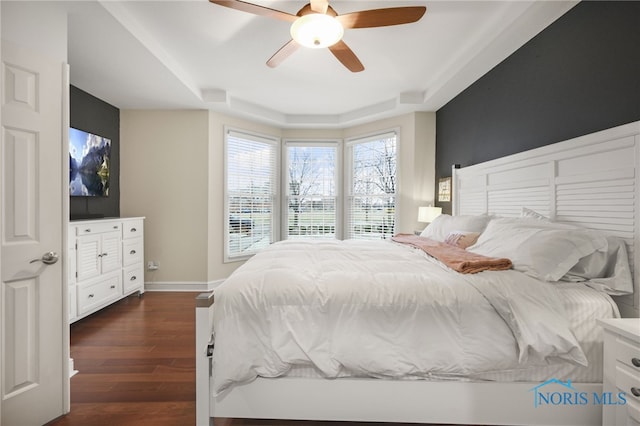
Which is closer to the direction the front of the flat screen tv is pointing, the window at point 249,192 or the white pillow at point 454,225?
the white pillow

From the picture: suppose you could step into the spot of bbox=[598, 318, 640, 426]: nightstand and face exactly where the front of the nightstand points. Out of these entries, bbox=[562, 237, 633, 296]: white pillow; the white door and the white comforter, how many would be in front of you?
2

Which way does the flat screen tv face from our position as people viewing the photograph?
facing the viewer and to the right of the viewer

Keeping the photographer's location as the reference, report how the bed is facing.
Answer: facing to the left of the viewer

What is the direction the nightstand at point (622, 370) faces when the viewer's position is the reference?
facing the viewer and to the left of the viewer

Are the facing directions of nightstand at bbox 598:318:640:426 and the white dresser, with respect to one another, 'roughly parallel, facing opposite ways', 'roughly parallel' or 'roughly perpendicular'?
roughly parallel, facing opposite ways

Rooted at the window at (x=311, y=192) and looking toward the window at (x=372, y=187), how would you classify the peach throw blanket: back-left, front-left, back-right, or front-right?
front-right

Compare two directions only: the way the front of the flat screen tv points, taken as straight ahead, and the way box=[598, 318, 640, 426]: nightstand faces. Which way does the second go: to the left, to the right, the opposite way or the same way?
the opposite way

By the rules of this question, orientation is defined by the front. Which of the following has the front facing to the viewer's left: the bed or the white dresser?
the bed

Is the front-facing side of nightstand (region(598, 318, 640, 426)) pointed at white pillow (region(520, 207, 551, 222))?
no

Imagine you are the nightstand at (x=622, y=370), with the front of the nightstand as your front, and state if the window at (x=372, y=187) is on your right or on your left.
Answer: on your right

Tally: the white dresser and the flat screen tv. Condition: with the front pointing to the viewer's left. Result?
0

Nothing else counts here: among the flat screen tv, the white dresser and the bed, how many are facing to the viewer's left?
1

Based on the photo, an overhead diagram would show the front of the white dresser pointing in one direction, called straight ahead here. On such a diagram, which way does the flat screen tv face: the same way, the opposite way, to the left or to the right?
the same way
